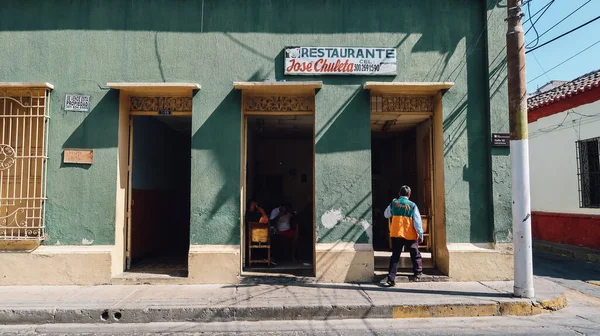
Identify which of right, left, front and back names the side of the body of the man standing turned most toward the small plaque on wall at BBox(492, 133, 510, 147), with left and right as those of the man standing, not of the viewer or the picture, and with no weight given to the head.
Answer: right

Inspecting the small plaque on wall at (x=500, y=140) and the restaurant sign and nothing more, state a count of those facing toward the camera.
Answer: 2

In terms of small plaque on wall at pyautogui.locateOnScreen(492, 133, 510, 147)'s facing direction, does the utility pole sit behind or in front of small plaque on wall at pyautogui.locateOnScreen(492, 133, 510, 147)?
in front

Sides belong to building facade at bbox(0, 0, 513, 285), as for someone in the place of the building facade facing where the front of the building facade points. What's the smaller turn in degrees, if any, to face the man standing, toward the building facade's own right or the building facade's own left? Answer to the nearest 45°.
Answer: approximately 90° to the building facade's own left

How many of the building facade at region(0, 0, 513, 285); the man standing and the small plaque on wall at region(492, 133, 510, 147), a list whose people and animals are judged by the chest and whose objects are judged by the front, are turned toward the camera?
2

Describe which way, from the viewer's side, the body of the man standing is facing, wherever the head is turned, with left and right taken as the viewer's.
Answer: facing away from the viewer

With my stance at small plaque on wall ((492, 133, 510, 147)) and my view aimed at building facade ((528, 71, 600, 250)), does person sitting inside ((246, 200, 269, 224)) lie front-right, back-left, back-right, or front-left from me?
back-left

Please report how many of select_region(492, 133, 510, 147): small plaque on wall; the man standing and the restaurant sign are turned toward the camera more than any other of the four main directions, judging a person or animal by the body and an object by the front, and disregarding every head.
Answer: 2

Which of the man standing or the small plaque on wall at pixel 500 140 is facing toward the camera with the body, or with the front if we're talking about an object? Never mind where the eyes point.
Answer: the small plaque on wall

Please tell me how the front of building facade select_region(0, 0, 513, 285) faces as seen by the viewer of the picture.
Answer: facing the viewer

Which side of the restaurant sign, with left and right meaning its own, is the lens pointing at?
front

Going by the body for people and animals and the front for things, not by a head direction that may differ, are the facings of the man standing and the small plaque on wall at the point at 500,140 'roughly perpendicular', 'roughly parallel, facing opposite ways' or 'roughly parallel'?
roughly parallel, facing opposite ways
